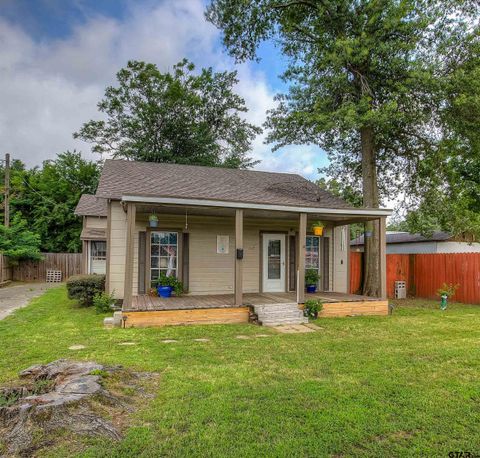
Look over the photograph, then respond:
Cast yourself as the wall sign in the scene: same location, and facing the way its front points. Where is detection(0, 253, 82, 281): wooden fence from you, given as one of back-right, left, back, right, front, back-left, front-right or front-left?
back-right

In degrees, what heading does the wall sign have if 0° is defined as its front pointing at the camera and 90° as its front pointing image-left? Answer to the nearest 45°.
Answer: approximately 0°

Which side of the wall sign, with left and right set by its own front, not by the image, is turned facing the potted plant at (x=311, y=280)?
left

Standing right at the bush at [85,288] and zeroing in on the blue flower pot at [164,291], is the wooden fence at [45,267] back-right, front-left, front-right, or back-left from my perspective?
back-left

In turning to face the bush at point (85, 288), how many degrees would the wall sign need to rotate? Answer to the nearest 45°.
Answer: approximately 90° to its right

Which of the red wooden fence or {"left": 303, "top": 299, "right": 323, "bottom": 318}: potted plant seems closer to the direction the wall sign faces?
the potted plant

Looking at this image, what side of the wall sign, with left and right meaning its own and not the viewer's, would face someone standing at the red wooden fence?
left

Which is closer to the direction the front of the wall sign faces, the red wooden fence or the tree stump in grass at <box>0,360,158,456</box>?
the tree stump in grass

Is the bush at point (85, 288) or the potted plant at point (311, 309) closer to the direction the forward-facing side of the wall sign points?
the potted plant

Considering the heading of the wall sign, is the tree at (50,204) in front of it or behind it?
behind

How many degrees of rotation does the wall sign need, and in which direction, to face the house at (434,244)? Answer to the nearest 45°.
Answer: approximately 135° to its left

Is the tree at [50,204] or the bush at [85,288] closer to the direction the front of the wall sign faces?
the bush

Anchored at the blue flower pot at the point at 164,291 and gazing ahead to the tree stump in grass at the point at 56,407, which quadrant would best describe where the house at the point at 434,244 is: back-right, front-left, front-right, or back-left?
back-left
